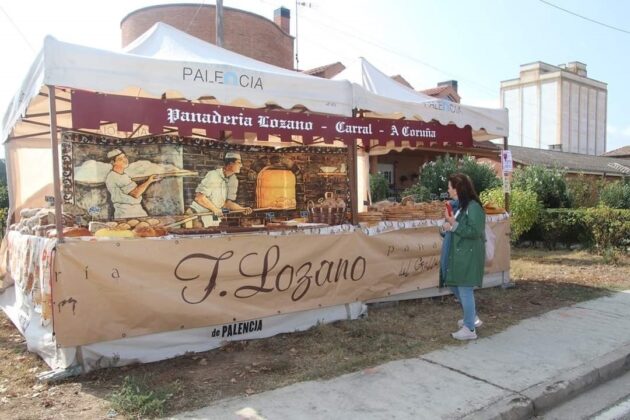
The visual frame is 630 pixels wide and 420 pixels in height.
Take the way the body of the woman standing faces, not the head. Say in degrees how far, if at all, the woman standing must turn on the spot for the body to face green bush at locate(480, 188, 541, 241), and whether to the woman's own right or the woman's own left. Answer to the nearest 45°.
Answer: approximately 90° to the woman's own right

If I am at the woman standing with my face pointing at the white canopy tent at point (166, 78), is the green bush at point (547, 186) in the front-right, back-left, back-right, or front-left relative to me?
back-right

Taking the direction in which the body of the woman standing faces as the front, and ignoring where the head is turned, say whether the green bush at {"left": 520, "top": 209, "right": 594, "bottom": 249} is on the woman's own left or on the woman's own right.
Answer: on the woman's own right

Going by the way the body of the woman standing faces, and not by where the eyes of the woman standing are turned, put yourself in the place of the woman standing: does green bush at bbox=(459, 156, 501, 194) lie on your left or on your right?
on your right

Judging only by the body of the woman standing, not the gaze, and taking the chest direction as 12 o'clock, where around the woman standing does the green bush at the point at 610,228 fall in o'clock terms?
The green bush is roughly at 4 o'clock from the woman standing.

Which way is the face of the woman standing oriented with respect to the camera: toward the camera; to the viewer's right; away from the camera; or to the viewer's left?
to the viewer's left

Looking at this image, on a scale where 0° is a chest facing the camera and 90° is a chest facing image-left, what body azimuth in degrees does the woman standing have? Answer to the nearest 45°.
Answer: approximately 90°

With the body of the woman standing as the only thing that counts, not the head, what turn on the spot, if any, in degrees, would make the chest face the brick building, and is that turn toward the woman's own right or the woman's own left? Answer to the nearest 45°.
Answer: approximately 45° to the woman's own right

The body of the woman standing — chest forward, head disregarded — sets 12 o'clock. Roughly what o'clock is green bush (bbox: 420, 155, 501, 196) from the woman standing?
The green bush is roughly at 3 o'clock from the woman standing.

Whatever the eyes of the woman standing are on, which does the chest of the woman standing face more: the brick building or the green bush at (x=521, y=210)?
the brick building
